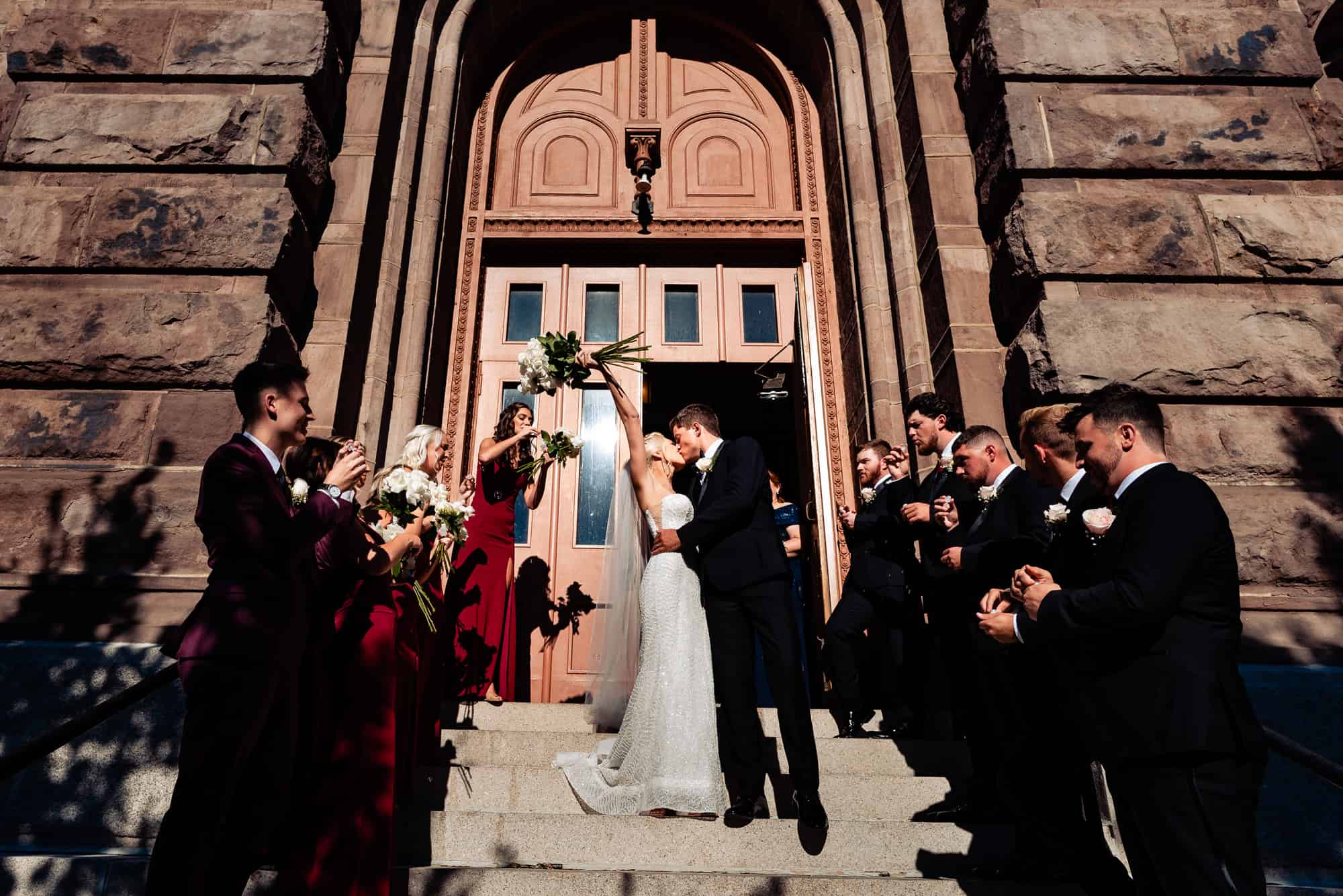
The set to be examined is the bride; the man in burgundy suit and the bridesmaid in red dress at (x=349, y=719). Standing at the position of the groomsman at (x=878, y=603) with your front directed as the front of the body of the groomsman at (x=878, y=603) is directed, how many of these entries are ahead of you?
3

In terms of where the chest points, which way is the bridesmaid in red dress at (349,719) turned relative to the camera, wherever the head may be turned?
to the viewer's right

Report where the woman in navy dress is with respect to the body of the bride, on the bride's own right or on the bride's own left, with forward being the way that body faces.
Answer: on the bride's own left

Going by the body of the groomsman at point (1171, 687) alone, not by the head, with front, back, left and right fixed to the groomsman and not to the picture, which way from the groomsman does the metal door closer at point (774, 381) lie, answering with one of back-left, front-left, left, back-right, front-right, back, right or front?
front-right

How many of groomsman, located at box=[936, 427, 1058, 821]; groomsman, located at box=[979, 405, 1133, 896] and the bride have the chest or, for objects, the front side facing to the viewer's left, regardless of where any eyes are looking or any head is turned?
2

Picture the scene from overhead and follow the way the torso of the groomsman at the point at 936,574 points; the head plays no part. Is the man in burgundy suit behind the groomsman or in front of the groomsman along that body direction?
in front

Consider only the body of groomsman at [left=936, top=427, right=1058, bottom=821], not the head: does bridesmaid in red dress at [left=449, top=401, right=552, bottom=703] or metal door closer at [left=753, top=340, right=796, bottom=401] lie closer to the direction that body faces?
the bridesmaid in red dress

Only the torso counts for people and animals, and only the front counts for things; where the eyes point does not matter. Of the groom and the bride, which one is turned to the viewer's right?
the bride

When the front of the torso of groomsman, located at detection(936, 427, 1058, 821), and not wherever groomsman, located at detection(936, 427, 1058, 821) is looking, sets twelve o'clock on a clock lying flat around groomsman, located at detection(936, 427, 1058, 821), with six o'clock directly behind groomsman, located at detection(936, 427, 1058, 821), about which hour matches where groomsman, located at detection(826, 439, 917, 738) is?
groomsman, located at detection(826, 439, 917, 738) is roughly at 2 o'clock from groomsman, located at detection(936, 427, 1058, 821).

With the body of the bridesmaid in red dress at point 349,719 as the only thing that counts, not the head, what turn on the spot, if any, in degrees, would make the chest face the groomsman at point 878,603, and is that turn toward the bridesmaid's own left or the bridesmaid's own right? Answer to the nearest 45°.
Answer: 0° — they already face them

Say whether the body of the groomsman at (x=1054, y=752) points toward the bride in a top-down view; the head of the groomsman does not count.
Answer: yes

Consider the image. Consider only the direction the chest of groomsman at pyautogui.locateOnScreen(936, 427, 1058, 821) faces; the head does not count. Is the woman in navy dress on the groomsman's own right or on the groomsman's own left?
on the groomsman's own right
